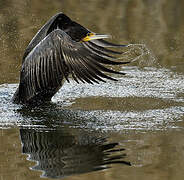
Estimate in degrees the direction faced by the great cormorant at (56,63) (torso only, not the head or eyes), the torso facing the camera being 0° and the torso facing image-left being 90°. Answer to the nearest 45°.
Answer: approximately 270°
